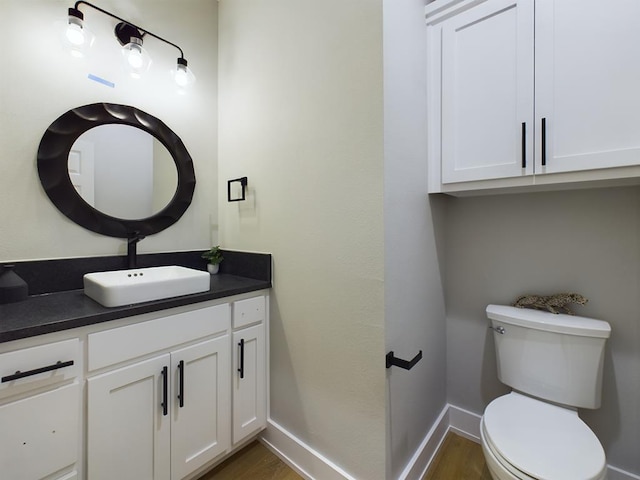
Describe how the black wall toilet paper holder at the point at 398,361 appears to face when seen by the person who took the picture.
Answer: facing to the right of the viewer

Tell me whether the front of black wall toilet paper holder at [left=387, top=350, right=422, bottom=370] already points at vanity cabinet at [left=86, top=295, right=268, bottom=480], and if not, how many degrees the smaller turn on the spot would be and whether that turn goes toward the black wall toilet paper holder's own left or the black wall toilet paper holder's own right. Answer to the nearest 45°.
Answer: approximately 180°

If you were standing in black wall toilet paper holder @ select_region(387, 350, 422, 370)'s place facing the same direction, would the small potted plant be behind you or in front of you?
behind

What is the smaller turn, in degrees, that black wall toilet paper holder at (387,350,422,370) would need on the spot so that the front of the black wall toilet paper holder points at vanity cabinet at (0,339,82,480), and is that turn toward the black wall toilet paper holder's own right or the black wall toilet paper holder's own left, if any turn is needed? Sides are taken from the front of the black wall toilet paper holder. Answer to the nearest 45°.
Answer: approximately 135° to the black wall toilet paper holder's own right

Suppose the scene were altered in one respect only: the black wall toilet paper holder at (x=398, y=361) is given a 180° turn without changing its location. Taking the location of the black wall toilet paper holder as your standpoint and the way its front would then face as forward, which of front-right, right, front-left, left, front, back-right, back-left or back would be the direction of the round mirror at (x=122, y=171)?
front

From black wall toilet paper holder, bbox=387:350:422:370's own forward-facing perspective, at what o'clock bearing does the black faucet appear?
The black faucet is roughly at 6 o'clock from the black wall toilet paper holder.

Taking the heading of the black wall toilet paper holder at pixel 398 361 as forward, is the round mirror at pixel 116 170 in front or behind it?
behind

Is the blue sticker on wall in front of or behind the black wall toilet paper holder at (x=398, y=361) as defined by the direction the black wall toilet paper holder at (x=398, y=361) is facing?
behind

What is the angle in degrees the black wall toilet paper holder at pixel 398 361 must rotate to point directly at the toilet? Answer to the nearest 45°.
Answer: approximately 45° to its left
